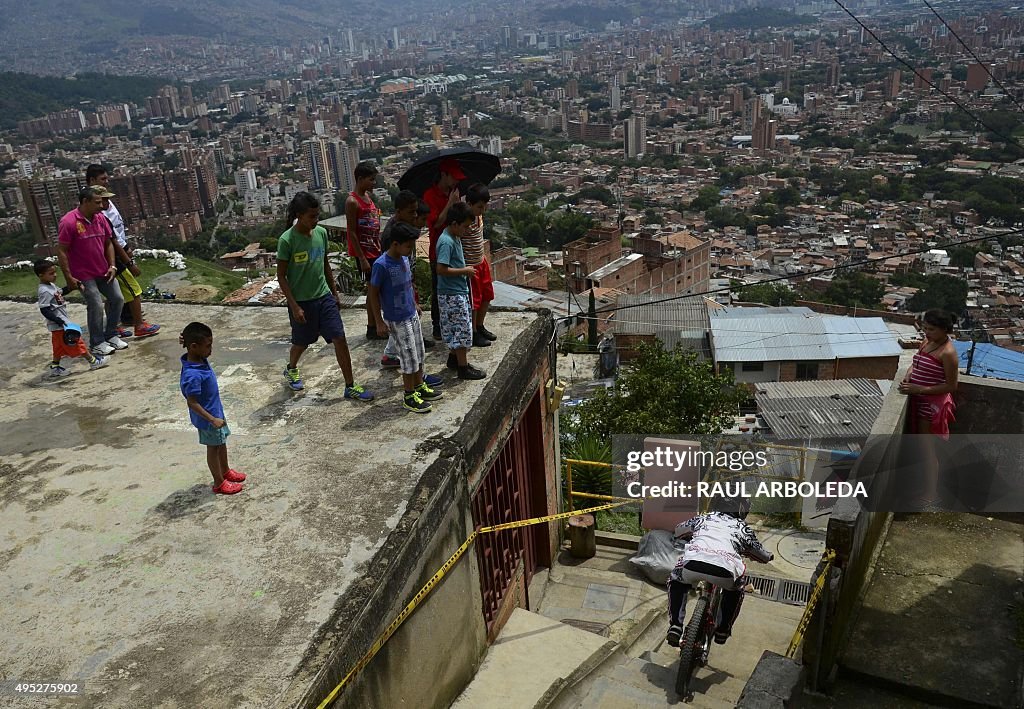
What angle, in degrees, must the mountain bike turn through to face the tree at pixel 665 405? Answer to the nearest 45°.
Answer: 0° — it already faces it

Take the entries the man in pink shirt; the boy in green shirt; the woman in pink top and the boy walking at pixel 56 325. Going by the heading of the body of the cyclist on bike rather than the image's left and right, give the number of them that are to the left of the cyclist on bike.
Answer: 3

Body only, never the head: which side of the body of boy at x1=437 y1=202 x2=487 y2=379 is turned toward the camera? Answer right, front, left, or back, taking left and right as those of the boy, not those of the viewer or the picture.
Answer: right

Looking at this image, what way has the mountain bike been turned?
away from the camera

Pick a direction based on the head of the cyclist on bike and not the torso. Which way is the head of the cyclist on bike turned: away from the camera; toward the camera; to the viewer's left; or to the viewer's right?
away from the camera

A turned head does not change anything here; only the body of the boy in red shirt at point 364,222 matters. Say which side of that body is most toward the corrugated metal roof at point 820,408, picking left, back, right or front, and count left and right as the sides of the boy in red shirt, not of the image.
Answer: left

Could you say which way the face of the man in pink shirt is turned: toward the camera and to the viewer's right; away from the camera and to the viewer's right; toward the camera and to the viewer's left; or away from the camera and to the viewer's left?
toward the camera and to the viewer's right

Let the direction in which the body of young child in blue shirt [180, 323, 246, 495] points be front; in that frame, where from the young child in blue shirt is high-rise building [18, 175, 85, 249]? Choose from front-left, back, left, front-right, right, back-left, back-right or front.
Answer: left
